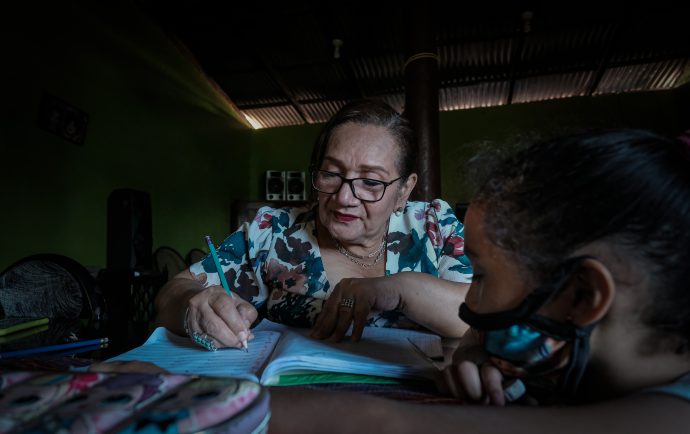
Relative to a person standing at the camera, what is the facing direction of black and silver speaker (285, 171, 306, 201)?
facing the viewer

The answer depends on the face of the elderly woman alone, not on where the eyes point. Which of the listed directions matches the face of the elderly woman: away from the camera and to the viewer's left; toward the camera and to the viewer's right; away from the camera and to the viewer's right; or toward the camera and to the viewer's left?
toward the camera and to the viewer's left

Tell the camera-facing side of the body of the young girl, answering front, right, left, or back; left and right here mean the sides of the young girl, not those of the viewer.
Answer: left

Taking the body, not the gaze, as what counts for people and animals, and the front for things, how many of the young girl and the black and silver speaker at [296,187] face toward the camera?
1

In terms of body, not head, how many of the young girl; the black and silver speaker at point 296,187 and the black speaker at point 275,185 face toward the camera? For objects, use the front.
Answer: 2

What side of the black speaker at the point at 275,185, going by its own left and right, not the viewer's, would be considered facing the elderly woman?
front

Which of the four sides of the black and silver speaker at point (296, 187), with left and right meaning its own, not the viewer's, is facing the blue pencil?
front

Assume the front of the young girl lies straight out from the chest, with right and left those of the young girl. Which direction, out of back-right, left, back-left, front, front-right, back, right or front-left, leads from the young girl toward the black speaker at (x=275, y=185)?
front-right

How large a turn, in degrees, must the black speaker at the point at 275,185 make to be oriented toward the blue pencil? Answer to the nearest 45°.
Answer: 0° — it already faces it

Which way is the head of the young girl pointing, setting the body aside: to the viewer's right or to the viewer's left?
to the viewer's left

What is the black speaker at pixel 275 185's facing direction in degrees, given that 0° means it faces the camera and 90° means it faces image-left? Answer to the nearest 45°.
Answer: approximately 0°
